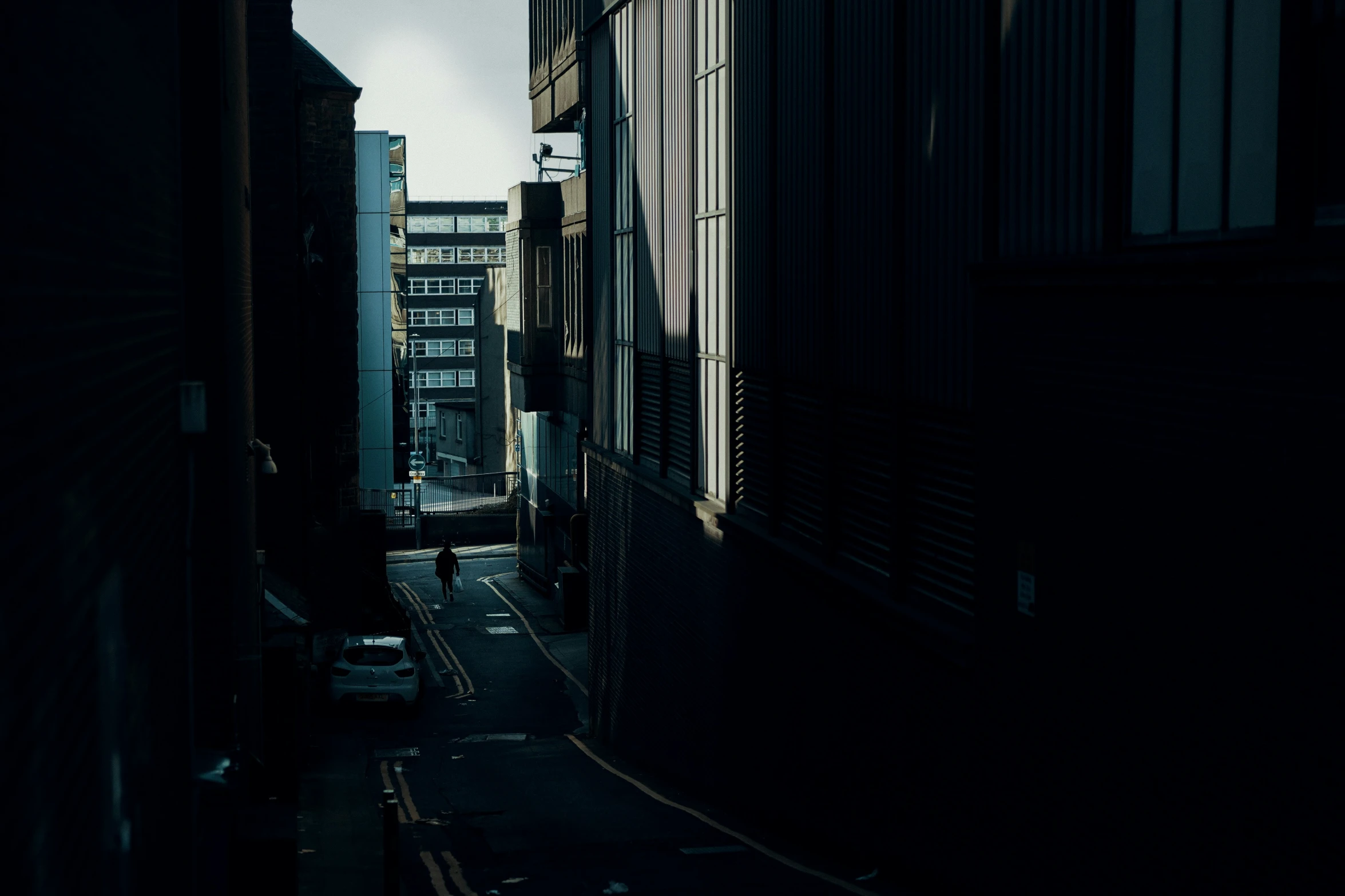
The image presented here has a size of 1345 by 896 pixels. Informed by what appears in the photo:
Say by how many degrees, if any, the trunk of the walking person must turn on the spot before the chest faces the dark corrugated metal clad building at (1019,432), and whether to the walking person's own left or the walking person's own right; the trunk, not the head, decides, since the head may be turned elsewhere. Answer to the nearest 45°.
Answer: approximately 180°

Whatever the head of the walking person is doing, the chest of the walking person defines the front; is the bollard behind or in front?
behind

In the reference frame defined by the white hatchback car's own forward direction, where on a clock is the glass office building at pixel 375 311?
The glass office building is roughly at 12 o'clock from the white hatchback car.

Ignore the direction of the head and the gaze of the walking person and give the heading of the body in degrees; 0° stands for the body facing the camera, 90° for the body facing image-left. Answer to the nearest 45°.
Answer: approximately 180°

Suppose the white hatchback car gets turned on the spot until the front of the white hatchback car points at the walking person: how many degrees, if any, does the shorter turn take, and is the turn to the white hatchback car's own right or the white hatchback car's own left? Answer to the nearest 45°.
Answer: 0° — it already faces them

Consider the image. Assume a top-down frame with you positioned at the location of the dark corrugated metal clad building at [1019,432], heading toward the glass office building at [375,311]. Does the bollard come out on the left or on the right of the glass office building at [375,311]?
left

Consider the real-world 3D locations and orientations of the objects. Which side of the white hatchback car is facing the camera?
back

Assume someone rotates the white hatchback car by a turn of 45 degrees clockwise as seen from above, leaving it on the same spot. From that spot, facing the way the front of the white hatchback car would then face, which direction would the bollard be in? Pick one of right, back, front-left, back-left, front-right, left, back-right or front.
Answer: back-right

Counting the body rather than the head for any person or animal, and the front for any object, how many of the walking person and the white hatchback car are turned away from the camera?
2

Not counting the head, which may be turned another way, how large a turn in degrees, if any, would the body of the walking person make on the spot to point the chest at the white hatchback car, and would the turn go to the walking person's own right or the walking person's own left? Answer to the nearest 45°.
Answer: approximately 180°
